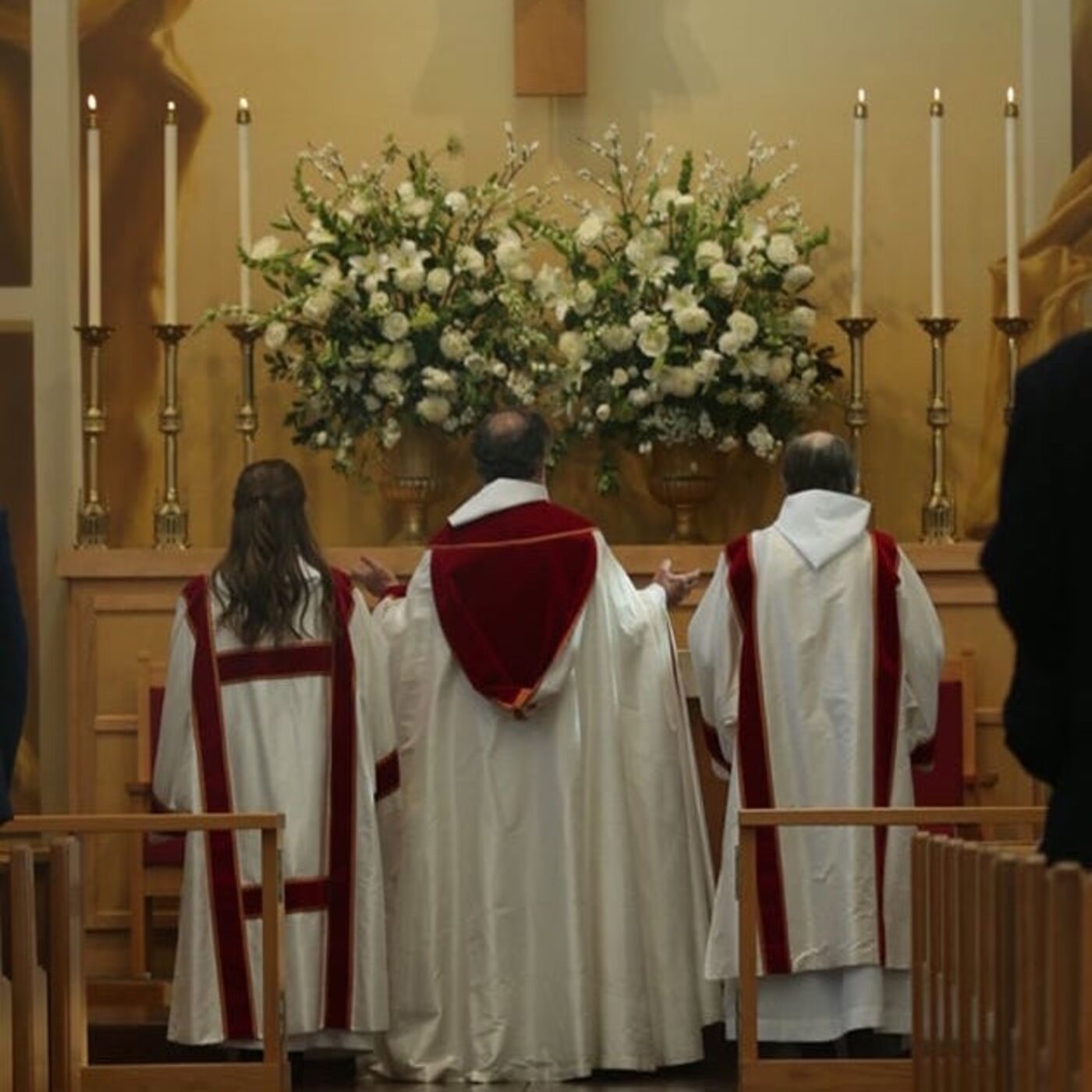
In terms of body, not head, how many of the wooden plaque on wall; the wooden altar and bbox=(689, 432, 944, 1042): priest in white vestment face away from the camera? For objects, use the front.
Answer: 1

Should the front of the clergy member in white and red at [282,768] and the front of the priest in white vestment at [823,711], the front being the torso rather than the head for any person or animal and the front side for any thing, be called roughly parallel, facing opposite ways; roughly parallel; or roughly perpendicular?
roughly parallel

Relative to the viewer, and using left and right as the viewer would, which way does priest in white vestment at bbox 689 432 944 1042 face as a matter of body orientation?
facing away from the viewer

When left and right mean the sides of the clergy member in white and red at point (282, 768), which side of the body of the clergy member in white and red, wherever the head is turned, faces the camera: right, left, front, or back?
back

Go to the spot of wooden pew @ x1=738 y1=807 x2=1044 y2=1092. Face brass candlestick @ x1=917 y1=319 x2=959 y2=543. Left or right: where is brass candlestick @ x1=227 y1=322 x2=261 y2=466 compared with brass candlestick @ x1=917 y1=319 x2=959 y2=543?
left

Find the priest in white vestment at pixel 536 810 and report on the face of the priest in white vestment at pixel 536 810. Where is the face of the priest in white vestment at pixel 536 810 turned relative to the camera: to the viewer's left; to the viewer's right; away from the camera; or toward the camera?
away from the camera

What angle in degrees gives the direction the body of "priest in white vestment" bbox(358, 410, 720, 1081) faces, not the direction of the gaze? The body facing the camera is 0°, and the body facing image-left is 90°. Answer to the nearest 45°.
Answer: approximately 180°

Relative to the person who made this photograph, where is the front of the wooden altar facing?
facing the viewer

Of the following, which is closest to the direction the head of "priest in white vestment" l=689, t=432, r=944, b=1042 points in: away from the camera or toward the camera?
away from the camera

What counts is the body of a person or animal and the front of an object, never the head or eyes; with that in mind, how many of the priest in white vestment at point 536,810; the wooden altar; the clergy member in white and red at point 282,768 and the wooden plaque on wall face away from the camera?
2
